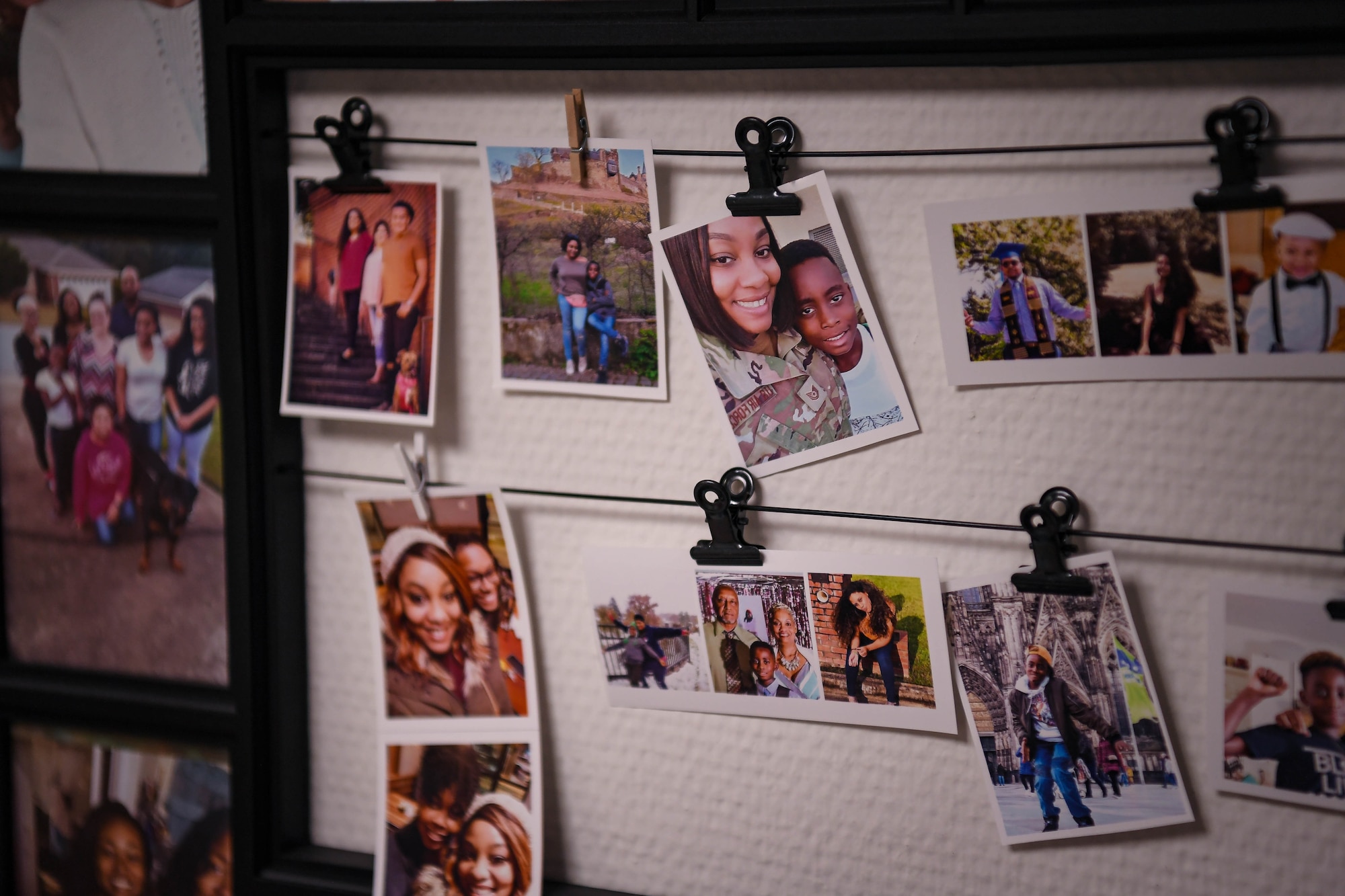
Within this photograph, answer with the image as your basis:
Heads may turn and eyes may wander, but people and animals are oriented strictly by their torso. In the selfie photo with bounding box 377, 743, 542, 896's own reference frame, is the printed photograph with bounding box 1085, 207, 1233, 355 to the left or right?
on its left

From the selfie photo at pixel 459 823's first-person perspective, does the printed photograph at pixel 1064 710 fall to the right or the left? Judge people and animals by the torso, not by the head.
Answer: on its left

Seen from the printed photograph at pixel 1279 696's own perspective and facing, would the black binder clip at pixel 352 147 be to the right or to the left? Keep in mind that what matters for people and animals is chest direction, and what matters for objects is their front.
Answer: on its right

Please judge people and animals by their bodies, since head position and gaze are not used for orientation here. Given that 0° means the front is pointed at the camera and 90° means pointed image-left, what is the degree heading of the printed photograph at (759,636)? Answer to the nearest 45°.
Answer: approximately 0°

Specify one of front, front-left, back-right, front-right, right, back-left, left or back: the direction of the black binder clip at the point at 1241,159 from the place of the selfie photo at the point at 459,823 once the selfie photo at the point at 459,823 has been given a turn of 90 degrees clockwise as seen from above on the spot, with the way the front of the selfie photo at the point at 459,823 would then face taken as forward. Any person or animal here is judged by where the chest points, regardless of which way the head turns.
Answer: back-left

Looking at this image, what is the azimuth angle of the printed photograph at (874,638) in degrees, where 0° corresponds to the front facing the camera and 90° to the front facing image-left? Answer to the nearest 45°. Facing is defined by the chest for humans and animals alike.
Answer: approximately 0°

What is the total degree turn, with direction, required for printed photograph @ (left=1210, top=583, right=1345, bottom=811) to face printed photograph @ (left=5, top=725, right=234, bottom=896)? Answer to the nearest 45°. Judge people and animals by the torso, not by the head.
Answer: approximately 90° to its right

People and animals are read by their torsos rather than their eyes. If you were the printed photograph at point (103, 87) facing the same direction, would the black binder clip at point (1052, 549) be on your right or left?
on your left

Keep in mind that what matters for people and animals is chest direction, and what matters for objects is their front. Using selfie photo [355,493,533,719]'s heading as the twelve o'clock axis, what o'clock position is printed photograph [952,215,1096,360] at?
The printed photograph is roughly at 10 o'clock from the selfie photo.
